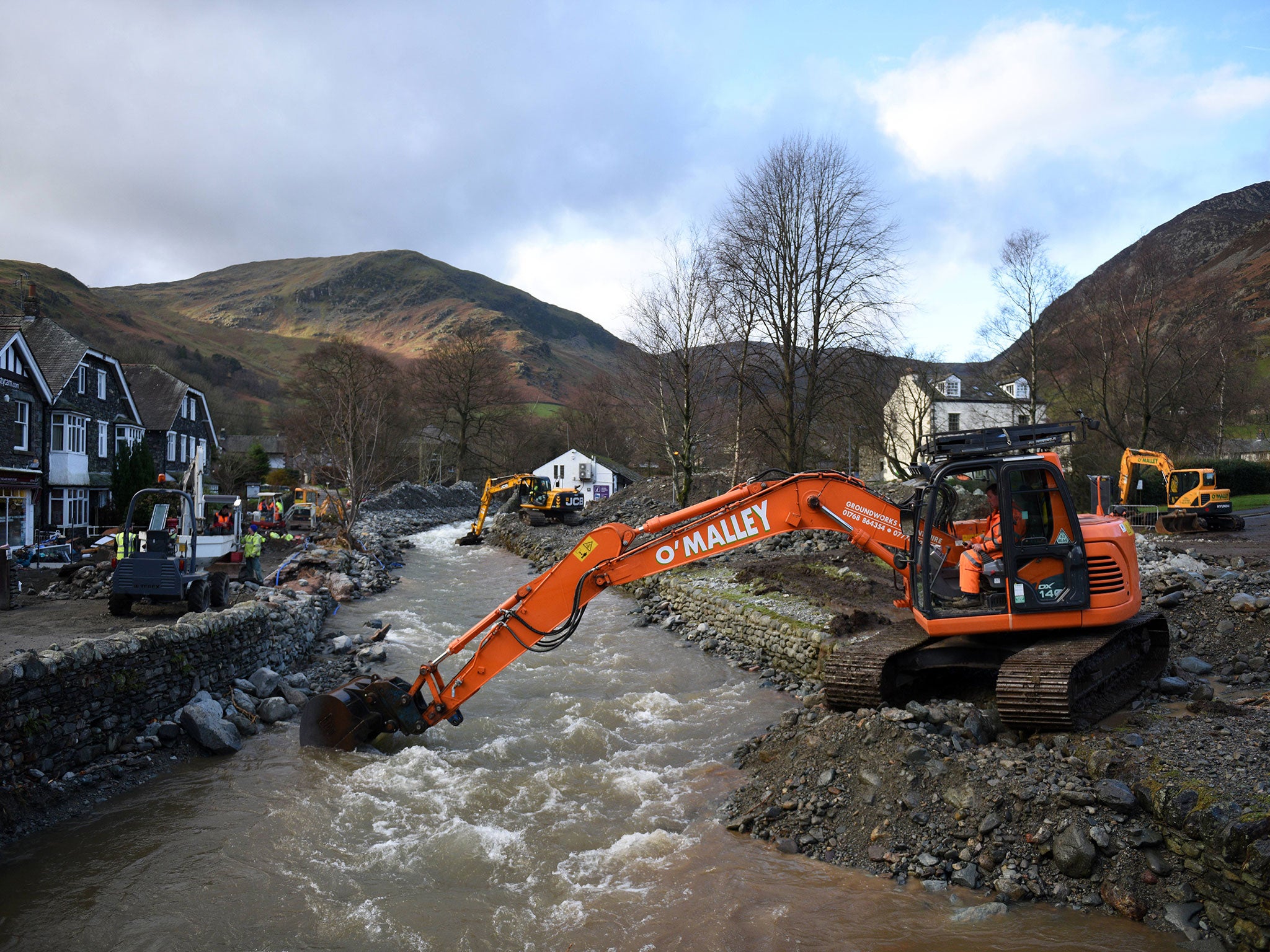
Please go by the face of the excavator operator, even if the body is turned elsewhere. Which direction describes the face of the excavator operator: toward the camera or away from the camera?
toward the camera

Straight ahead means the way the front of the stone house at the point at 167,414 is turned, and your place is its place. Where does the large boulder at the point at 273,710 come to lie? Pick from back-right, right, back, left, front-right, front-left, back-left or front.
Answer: front-right

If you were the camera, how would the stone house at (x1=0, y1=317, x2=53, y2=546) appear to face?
facing the viewer and to the right of the viewer

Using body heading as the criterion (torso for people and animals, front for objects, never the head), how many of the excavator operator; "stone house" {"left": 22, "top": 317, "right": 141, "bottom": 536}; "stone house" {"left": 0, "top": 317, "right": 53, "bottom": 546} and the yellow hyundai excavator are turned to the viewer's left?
2

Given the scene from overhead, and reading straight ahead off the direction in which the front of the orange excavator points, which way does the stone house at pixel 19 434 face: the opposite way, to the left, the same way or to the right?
the opposite way

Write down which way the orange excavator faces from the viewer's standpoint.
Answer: facing to the left of the viewer

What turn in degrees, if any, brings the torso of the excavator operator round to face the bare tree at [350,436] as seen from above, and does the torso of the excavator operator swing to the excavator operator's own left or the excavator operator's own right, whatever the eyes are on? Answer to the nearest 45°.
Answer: approximately 45° to the excavator operator's own right

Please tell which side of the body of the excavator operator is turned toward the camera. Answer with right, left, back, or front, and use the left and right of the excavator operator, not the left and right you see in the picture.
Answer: left

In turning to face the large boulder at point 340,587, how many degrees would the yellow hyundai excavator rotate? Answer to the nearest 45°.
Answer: approximately 45° to its left

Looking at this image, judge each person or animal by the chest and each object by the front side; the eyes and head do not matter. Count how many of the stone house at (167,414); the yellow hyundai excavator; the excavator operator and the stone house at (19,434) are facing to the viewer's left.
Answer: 2

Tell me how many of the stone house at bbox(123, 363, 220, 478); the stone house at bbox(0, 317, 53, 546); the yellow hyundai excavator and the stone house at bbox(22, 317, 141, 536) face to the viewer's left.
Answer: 1

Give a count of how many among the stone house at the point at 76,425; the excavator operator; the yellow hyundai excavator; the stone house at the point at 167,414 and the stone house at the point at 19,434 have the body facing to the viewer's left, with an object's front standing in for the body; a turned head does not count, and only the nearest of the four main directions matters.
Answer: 2

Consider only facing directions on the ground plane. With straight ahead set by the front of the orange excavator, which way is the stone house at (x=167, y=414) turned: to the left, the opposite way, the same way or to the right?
the opposite way

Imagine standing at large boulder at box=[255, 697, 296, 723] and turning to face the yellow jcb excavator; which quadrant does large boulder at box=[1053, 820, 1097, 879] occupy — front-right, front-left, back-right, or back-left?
back-right
